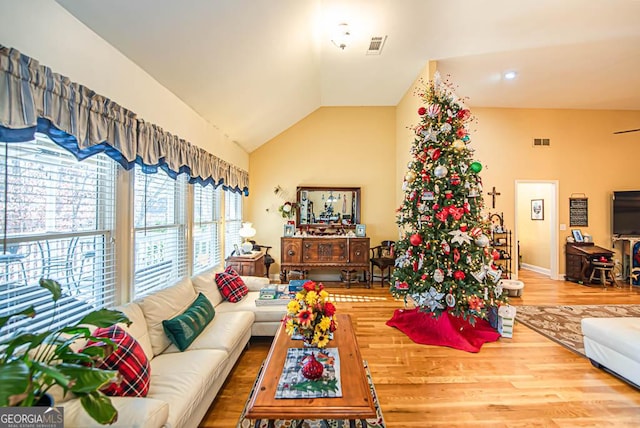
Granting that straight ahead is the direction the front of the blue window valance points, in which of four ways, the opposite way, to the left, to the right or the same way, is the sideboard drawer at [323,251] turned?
to the right

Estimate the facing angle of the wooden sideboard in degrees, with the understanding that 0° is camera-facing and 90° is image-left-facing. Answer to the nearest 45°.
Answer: approximately 0°

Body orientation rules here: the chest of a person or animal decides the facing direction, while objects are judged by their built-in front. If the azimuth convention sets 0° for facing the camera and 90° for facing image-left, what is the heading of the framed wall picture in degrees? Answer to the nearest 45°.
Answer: approximately 0°

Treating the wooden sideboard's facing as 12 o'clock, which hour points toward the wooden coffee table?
The wooden coffee table is roughly at 12 o'clock from the wooden sideboard.

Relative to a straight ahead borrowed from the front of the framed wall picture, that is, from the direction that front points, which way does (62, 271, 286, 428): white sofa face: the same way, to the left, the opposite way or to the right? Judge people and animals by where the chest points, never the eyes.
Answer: to the left

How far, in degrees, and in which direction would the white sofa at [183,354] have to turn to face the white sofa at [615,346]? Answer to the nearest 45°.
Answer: approximately 45° to its left

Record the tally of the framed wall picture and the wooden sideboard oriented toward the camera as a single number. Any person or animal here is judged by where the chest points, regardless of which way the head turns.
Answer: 2

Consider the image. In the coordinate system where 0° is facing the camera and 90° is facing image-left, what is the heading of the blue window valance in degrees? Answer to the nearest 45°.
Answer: approximately 315°

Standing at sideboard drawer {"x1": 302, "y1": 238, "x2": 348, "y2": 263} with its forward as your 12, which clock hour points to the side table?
The side table is roughly at 2 o'clock from the sideboard drawer.

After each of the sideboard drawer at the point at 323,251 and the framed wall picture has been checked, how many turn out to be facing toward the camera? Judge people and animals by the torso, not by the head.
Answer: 2
